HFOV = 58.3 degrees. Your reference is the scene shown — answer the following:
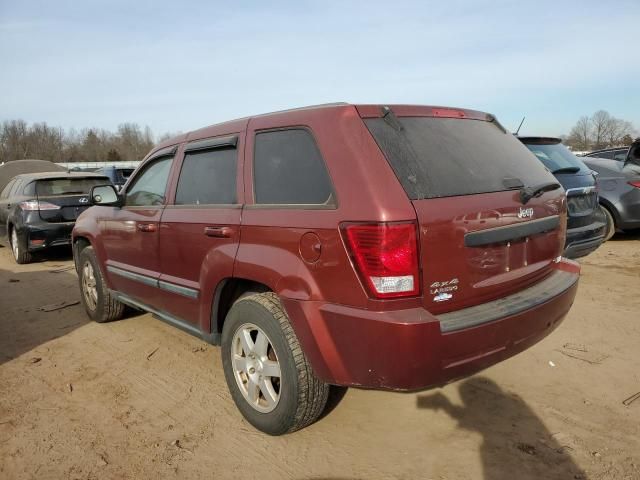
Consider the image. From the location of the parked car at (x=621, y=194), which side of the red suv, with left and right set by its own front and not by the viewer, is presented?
right

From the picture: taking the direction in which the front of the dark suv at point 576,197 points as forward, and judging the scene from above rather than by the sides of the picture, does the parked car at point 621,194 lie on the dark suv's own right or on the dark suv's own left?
on the dark suv's own right

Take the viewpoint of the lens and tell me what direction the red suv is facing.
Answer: facing away from the viewer and to the left of the viewer

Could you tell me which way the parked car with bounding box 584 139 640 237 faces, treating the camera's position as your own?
facing away from the viewer and to the left of the viewer

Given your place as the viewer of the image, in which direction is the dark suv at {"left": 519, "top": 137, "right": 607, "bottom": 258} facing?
facing away from the viewer and to the left of the viewer

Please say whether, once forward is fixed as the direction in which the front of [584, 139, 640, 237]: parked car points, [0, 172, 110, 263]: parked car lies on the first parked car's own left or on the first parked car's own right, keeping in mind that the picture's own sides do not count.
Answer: on the first parked car's own left

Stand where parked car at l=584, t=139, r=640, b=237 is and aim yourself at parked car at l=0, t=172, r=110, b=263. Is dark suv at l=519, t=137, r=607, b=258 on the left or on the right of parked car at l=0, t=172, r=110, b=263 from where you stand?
left

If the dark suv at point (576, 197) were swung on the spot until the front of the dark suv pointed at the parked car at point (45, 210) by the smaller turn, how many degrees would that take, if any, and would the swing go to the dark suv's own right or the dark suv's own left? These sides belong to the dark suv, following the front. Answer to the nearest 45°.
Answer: approximately 45° to the dark suv's own left

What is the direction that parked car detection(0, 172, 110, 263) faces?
away from the camera

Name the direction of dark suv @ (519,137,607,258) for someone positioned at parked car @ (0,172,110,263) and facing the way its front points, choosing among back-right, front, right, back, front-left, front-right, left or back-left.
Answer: back-right

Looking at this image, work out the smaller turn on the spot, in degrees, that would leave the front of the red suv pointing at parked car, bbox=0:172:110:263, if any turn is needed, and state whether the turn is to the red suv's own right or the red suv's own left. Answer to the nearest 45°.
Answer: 0° — it already faces it
